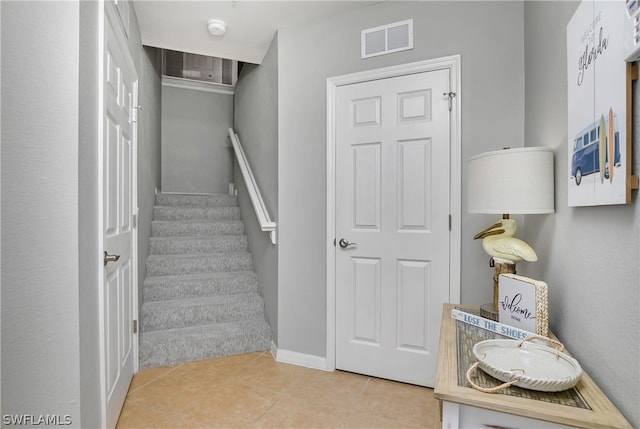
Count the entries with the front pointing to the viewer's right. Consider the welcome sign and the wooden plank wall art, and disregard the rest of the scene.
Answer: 0

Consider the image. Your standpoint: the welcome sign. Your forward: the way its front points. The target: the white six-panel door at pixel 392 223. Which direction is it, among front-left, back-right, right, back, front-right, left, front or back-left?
right

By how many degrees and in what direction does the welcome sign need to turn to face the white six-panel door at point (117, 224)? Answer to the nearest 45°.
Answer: approximately 45° to its right

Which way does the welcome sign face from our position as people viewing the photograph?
facing the viewer and to the left of the viewer

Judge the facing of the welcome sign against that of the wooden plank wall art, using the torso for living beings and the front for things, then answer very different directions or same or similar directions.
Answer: same or similar directions

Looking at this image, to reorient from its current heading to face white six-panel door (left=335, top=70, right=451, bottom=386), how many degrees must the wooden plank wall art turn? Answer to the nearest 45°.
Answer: approximately 90° to its right

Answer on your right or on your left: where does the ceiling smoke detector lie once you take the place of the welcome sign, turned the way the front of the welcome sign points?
on your right
